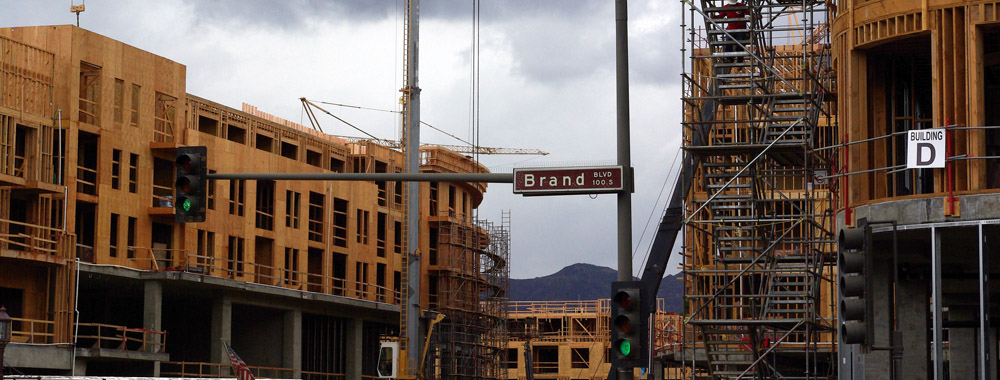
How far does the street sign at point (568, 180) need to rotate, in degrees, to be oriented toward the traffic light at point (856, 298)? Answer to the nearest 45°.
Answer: approximately 45° to its left

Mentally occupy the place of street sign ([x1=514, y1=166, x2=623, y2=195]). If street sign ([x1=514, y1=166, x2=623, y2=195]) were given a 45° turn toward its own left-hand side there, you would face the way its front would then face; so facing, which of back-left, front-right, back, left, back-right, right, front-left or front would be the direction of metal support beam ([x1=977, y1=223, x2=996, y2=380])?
left

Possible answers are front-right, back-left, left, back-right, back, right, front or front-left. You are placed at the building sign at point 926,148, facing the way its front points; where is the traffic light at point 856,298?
front

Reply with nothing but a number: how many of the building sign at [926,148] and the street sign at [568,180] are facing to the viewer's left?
0
